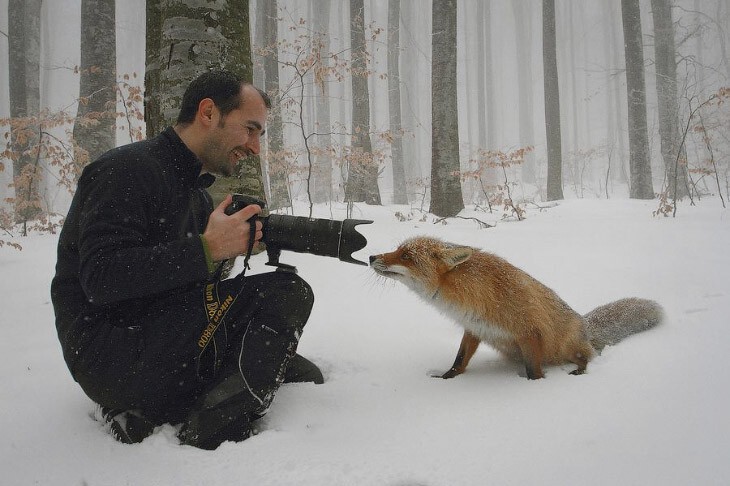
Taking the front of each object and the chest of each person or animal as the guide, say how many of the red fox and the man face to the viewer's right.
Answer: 1

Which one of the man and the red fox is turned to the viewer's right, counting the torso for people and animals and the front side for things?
the man

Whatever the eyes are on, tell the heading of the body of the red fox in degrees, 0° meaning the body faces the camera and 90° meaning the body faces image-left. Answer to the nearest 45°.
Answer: approximately 90°

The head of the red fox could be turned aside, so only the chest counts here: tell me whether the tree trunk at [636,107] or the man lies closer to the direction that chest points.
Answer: the man

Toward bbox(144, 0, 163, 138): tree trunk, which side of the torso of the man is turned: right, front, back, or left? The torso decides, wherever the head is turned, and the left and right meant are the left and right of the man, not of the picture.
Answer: left

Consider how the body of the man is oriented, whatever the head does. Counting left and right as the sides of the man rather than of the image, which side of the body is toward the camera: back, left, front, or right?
right

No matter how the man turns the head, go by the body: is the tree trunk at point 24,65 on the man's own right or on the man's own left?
on the man's own left

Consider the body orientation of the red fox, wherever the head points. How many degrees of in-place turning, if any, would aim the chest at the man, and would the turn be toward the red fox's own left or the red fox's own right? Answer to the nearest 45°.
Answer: approximately 45° to the red fox's own left
